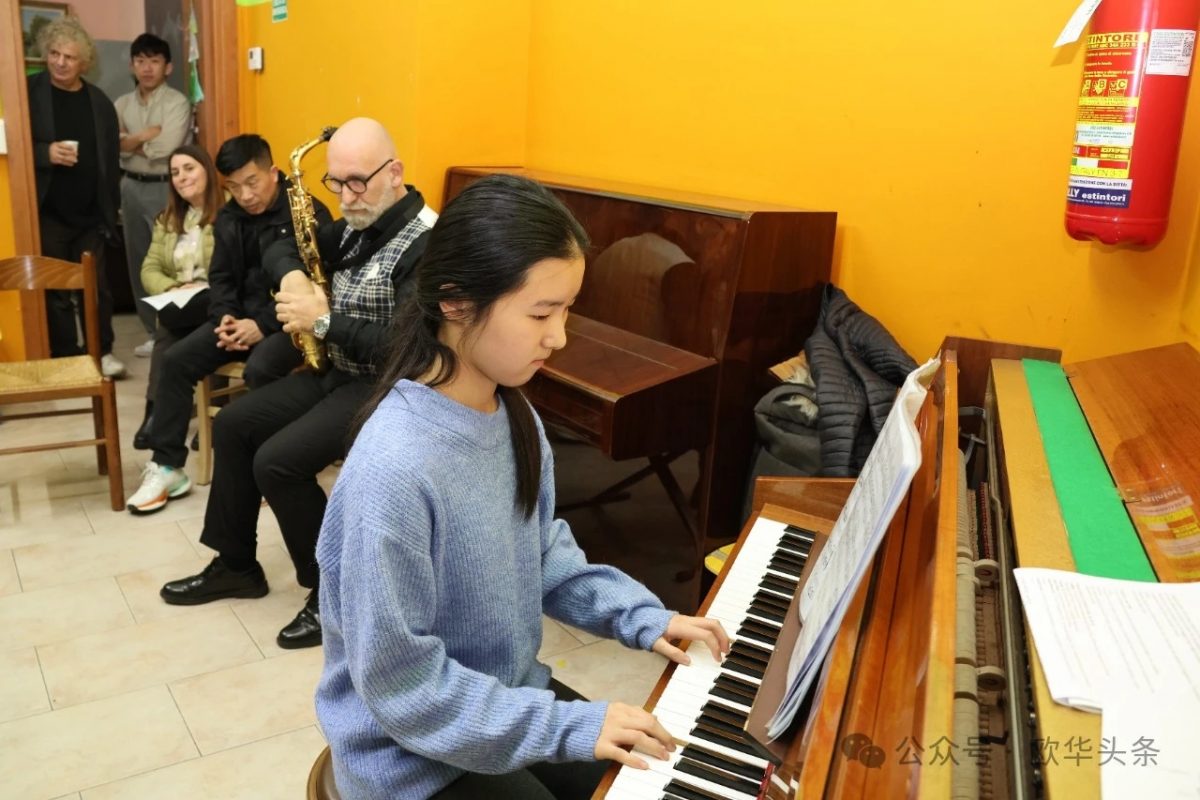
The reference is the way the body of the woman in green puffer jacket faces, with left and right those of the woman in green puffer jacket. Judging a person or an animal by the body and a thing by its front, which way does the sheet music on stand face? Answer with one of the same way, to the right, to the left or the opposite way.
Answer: to the right

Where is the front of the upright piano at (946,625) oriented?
to the viewer's left

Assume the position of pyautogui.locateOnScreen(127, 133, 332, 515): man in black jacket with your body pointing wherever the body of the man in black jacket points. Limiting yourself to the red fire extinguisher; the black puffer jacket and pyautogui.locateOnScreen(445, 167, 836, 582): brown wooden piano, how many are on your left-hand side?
3

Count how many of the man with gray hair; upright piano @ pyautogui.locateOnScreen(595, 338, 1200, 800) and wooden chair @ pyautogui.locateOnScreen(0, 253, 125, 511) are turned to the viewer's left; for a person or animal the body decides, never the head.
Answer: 1

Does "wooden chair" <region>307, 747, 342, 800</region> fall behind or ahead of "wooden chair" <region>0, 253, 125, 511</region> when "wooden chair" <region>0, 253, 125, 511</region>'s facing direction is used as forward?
ahead

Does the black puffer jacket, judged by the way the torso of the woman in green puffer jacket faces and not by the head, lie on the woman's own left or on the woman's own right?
on the woman's own left

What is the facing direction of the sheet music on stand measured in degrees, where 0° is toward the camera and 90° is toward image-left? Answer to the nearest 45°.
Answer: approximately 90°

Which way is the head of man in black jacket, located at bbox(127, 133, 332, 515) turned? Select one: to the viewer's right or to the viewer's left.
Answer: to the viewer's right
